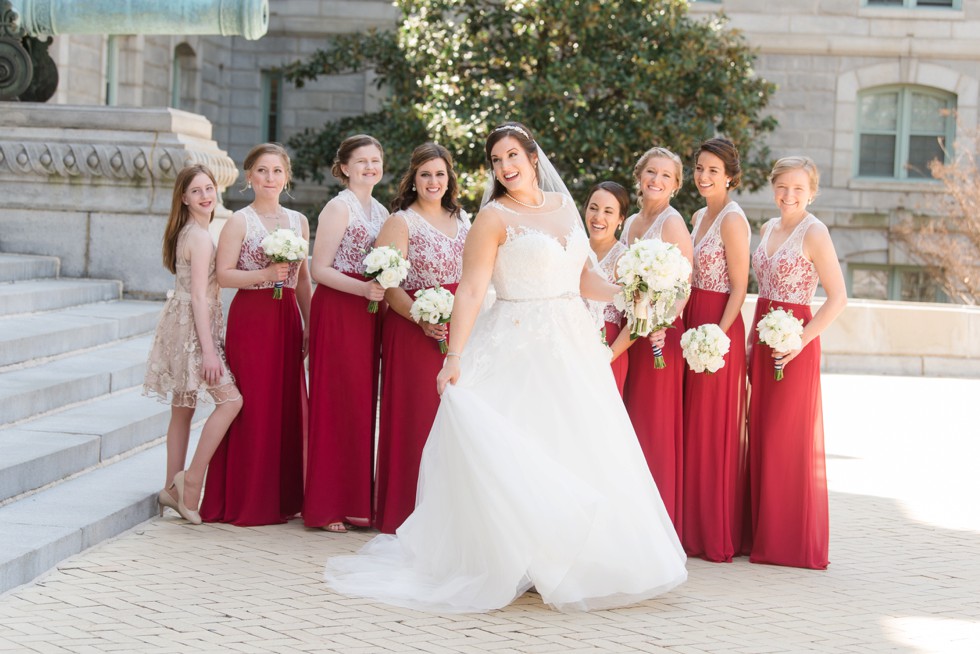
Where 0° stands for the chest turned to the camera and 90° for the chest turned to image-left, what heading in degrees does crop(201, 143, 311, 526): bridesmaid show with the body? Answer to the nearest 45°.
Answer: approximately 315°

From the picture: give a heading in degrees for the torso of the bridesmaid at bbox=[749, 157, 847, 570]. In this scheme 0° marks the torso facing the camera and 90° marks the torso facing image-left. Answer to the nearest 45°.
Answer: approximately 45°

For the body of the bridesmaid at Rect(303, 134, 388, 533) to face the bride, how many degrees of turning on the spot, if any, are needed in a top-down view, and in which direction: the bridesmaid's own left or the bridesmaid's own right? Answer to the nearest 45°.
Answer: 0° — they already face them

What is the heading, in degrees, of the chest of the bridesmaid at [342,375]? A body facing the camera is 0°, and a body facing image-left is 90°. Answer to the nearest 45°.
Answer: approximately 315°

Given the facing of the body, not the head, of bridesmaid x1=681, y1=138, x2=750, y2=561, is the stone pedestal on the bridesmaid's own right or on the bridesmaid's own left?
on the bridesmaid's own right
